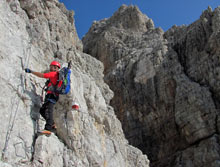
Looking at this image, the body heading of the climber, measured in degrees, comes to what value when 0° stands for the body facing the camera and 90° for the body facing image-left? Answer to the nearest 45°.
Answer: approximately 90°
